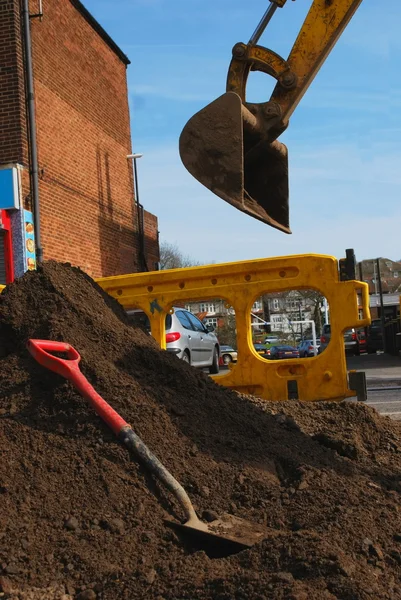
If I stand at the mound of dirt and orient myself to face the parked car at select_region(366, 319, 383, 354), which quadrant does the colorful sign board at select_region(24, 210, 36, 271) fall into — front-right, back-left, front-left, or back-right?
front-left

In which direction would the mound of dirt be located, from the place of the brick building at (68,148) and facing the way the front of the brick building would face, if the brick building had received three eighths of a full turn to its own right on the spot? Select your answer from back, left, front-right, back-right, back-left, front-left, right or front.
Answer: back

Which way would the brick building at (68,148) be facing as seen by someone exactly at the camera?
facing the viewer and to the left of the viewer

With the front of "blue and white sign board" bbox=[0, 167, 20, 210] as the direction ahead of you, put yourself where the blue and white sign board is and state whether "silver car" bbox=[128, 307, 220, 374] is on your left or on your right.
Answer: on your left

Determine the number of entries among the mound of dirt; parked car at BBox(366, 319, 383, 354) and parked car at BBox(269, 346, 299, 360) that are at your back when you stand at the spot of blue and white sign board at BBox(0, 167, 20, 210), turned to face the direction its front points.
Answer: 2

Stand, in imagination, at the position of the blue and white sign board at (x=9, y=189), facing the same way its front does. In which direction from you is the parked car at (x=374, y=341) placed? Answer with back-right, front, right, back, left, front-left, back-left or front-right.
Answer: back

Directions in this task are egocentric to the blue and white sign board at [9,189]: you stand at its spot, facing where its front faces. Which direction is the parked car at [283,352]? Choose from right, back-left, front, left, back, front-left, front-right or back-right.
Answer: back
